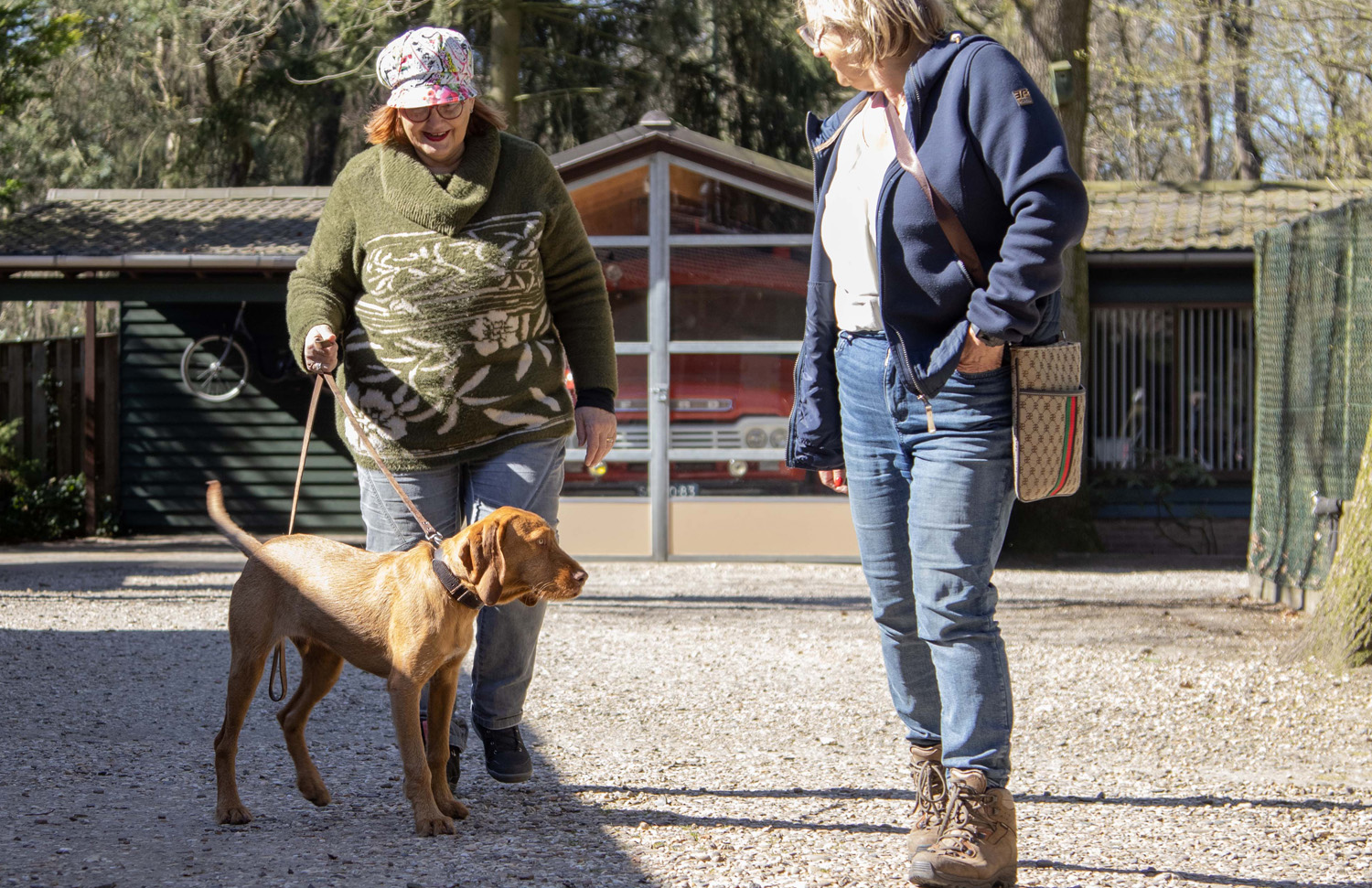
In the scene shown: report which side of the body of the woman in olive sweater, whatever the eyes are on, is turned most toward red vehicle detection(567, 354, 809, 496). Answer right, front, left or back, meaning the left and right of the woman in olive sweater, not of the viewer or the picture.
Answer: back

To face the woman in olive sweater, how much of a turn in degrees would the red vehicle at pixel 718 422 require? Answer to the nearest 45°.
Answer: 0° — it already faces them

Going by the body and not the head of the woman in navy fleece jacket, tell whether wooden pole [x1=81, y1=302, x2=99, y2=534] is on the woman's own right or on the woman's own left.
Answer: on the woman's own right

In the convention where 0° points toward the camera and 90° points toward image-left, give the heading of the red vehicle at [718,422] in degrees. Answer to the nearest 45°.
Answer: approximately 0°

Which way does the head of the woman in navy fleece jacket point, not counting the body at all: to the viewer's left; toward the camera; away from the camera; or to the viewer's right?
to the viewer's left

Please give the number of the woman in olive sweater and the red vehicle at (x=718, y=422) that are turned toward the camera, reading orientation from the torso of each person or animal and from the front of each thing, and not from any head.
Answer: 2

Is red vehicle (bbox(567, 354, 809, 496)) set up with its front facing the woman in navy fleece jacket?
yes

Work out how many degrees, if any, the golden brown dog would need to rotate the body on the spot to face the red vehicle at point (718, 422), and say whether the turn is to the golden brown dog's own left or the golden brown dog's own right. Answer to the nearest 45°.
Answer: approximately 135° to the golden brown dog's own left

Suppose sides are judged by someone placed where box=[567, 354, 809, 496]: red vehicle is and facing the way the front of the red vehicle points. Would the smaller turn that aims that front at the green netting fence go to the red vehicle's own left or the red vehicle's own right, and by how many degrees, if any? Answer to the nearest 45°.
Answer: approximately 45° to the red vehicle's own left

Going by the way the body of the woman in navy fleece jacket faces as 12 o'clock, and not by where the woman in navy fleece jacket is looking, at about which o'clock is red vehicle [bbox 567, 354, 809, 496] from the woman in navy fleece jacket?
The red vehicle is roughly at 4 o'clock from the woman in navy fleece jacket.
